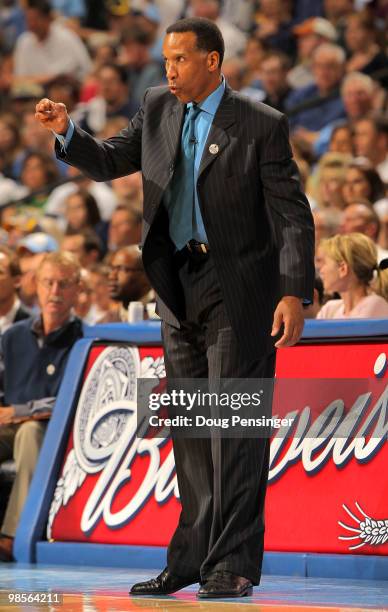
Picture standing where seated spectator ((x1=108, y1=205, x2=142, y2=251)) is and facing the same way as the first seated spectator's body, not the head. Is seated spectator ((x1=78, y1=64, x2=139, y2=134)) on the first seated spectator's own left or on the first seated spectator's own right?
on the first seated spectator's own right

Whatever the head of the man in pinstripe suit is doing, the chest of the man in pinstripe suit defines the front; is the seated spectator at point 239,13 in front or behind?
behind

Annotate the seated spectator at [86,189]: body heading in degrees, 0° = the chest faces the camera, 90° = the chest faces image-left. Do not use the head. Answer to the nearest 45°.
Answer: approximately 0°

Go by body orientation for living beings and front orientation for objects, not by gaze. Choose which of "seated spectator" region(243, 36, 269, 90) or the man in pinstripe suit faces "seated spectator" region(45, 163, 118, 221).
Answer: "seated spectator" region(243, 36, 269, 90)

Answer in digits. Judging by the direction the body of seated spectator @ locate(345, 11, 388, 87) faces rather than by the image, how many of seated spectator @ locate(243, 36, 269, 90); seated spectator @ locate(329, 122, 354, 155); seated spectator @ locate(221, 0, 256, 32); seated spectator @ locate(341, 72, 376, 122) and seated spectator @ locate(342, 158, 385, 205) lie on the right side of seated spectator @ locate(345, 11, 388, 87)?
2

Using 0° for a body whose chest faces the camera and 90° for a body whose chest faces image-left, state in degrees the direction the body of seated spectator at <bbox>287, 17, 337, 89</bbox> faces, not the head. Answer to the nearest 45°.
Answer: approximately 45°
